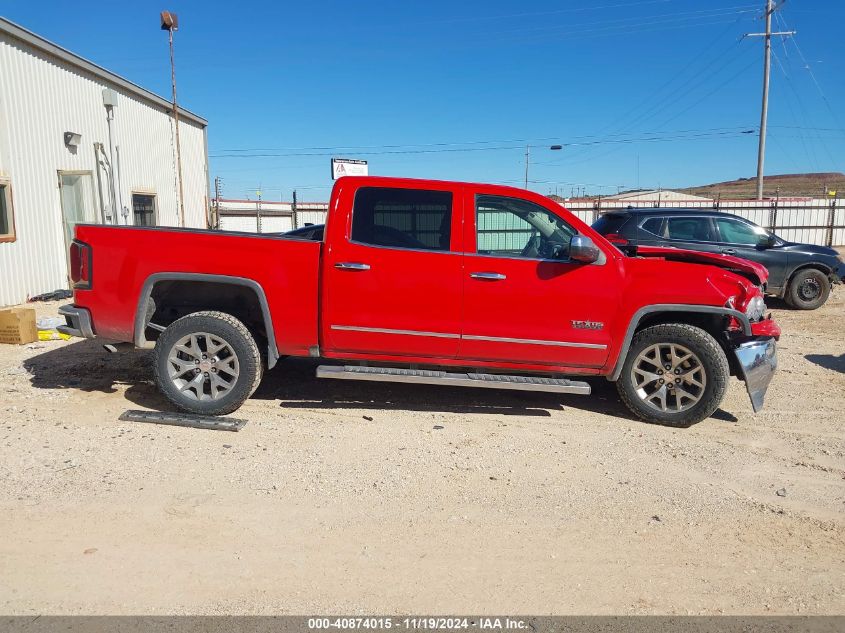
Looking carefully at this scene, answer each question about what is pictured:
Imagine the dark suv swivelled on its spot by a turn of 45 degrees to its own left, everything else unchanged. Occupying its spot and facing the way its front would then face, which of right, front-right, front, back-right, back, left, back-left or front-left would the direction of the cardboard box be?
back

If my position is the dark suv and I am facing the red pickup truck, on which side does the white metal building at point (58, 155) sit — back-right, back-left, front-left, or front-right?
front-right

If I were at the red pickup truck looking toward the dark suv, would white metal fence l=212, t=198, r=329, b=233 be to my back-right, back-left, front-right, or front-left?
front-left

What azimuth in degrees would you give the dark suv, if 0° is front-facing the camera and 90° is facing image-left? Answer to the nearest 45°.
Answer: approximately 270°

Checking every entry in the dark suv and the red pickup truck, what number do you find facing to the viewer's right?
2

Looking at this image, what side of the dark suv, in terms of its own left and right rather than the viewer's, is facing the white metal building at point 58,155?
back

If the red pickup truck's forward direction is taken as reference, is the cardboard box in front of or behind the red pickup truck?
behind

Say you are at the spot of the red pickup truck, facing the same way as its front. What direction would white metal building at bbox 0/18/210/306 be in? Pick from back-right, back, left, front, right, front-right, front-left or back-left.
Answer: back-left

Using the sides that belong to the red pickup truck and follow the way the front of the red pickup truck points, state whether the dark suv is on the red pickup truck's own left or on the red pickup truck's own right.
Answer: on the red pickup truck's own left

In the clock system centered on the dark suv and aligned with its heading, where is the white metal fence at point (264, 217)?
The white metal fence is roughly at 7 o'clock from the dark suv.

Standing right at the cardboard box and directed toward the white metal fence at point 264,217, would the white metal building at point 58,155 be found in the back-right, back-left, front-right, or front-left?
front-left

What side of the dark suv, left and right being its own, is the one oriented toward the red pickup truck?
right

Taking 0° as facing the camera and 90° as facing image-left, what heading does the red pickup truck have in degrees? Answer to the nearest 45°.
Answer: approximately 270°
